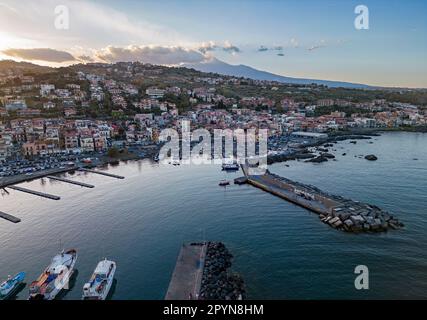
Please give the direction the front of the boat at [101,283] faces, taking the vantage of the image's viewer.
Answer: facing away from the viewer and to the right of the viewer

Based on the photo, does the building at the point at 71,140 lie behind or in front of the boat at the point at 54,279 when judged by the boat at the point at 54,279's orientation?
in front

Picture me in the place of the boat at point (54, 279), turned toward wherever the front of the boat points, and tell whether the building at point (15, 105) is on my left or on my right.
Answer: on my left

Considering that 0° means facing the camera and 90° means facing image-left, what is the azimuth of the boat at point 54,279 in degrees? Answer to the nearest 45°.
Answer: approximately 225°

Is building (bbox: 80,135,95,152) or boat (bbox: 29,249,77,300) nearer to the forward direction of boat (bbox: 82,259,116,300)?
the building

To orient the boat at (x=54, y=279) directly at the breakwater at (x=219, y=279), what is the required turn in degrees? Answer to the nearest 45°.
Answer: approximately 90° to its right

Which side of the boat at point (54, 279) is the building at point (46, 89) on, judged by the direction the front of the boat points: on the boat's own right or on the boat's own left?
on the boat's own left

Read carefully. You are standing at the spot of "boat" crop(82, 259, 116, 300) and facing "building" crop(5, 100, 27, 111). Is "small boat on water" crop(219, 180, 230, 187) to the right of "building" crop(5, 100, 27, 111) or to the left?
right
